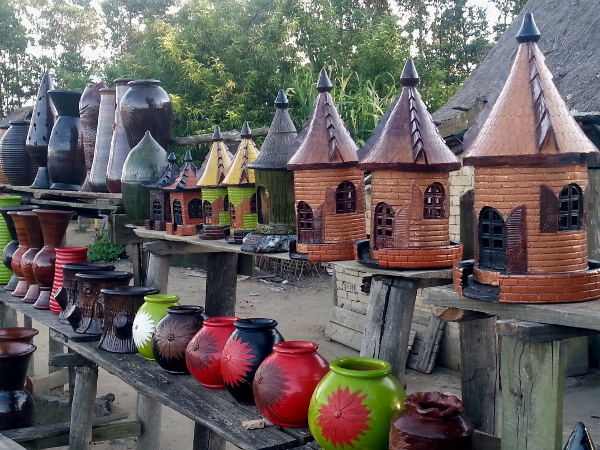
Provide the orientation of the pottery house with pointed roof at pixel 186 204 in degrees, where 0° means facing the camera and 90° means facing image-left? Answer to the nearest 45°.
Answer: approximately 45°

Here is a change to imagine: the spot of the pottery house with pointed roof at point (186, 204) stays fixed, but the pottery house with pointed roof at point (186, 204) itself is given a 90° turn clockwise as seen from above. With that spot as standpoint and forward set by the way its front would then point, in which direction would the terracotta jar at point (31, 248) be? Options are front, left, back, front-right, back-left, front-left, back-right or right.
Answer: front

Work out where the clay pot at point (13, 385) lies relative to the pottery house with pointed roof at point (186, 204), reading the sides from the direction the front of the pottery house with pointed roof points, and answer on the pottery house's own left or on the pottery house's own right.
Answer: on the pottery house's own right

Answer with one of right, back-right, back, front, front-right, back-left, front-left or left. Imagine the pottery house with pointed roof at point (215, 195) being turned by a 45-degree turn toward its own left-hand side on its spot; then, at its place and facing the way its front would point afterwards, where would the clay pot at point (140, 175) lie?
back-right

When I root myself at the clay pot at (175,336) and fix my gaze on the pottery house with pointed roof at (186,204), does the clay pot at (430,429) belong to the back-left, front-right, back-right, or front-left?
back-right

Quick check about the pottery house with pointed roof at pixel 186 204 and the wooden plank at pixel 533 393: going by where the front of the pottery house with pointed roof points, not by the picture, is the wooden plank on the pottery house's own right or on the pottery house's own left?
on the pottery house's own left

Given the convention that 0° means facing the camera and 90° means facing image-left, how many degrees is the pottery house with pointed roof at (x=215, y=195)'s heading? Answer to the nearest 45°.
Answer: approximately 45°

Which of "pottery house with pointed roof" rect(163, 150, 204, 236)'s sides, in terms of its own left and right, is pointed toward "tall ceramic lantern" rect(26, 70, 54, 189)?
right

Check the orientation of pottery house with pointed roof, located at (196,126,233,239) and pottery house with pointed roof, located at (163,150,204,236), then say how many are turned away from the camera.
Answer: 0

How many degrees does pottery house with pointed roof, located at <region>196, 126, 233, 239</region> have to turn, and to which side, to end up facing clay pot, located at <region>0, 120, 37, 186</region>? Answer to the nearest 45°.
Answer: approximately 90° to its right
